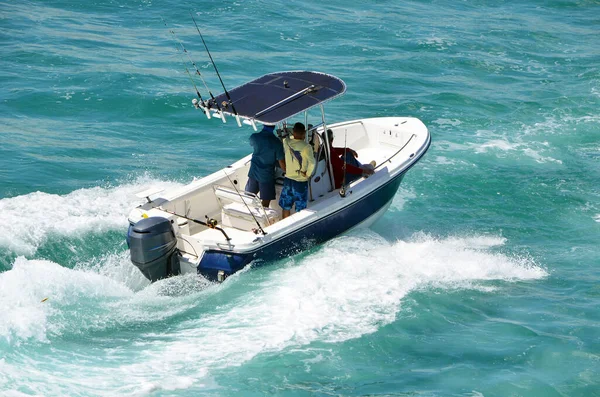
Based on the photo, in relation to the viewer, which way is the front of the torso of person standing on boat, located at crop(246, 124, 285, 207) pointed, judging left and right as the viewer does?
facing away from the viewer and to the right of the viewer
